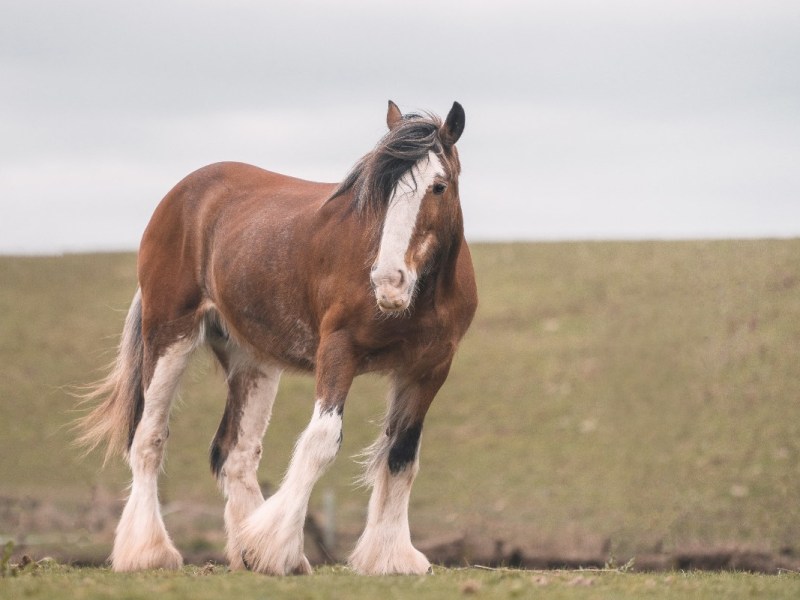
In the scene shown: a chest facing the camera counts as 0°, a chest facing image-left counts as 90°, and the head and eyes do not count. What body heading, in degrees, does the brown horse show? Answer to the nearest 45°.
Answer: approximately 315°
